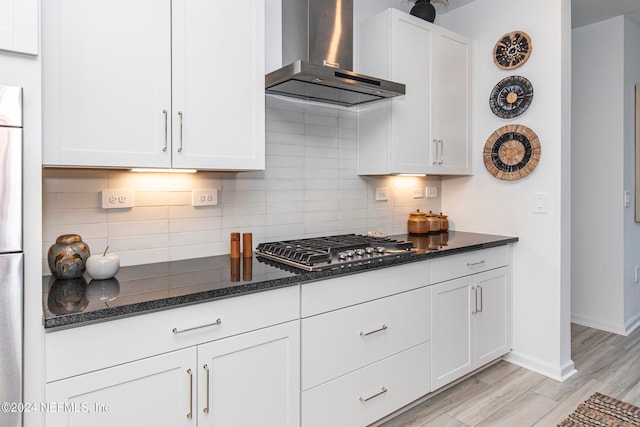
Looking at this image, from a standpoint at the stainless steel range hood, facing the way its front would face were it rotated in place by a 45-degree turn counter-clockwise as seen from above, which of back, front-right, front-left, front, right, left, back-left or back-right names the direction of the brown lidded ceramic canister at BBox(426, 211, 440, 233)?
front-left

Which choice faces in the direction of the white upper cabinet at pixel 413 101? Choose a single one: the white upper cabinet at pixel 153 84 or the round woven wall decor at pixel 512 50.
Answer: the round woven wall decor

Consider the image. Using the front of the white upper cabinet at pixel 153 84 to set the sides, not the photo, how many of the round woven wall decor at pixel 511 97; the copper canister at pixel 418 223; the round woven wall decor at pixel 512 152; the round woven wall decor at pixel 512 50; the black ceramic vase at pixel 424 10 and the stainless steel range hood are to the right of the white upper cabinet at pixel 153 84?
0

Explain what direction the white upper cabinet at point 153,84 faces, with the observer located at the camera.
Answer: facing the viewer

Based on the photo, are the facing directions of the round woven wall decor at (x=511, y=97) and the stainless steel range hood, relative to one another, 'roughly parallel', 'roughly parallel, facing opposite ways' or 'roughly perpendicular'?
roughly perpendicular

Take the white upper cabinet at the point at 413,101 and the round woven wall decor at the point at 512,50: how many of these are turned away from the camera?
0

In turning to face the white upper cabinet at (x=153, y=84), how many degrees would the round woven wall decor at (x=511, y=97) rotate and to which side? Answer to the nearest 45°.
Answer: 0° — it already faces it

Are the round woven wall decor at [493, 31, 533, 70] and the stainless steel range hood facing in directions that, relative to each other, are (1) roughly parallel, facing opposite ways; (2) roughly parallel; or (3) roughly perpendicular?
roughly perpendicular

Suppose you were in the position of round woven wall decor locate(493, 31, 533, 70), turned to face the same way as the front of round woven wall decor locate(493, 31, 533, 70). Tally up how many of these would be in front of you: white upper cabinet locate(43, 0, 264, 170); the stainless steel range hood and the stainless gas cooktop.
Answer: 3

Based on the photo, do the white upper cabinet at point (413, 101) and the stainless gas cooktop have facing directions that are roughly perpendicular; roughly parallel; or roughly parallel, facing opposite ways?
roughly parallel

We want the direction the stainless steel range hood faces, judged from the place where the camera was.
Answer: facing the viewer and to the right of the viewer

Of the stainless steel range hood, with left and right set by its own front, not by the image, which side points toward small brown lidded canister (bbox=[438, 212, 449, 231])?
left

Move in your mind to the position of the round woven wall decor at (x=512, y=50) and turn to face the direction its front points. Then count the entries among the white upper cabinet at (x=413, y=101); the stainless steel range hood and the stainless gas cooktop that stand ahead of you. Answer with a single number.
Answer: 3

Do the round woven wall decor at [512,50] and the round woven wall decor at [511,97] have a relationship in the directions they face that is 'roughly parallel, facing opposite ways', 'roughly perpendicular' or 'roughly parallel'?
roughly parallel

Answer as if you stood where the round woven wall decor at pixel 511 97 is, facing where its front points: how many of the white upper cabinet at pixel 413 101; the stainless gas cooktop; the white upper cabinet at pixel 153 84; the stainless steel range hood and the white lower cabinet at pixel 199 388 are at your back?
0

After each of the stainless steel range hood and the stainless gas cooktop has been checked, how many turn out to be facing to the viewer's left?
0

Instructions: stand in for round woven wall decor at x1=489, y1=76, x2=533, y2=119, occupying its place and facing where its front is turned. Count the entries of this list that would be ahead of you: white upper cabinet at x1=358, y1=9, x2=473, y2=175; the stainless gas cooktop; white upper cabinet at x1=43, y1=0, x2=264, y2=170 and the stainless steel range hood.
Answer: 4

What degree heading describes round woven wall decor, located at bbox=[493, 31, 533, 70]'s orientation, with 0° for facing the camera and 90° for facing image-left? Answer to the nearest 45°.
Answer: approximately 45°

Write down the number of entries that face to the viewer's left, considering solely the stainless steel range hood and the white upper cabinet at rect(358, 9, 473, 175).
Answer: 0

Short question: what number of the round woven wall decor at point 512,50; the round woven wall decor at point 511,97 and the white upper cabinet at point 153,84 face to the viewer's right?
0

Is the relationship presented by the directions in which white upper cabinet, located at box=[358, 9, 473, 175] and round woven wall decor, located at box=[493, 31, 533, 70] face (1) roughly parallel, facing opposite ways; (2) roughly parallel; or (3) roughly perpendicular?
roughly perpendicular

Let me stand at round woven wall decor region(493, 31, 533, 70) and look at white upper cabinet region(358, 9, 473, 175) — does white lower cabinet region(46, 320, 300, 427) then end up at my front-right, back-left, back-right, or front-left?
front-left
